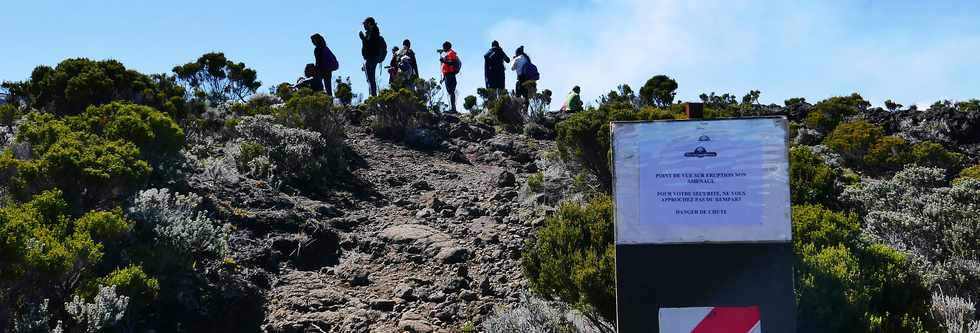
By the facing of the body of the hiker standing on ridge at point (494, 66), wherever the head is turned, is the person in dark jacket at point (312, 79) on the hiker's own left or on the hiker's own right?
on the hiker's own left

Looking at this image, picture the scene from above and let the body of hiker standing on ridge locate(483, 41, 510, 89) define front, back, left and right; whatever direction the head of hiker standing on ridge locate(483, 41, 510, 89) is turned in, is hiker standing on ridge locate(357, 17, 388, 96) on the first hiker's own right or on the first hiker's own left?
on the first hiker's own left

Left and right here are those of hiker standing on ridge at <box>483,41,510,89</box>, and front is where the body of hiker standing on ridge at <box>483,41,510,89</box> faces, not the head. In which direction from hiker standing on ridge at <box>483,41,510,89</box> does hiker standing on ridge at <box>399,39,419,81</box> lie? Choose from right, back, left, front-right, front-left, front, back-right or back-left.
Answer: left

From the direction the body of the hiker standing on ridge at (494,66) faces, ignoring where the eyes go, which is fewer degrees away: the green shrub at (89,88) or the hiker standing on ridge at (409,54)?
the hiker standing on ridge

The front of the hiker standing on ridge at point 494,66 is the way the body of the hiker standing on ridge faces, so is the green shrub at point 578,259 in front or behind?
behind

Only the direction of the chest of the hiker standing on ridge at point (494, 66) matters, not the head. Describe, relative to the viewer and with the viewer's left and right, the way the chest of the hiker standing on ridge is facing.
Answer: facing away from the viewer

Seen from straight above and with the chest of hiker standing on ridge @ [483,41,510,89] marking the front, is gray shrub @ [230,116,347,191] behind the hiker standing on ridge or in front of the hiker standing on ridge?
behind

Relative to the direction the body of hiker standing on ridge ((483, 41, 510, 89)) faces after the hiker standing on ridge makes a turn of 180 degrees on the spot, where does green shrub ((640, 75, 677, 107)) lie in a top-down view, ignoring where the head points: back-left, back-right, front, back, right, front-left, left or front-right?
left

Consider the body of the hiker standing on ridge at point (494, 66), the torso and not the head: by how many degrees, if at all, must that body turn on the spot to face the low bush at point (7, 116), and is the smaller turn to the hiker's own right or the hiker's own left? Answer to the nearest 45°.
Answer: approximately 135° to the hiker's own left
